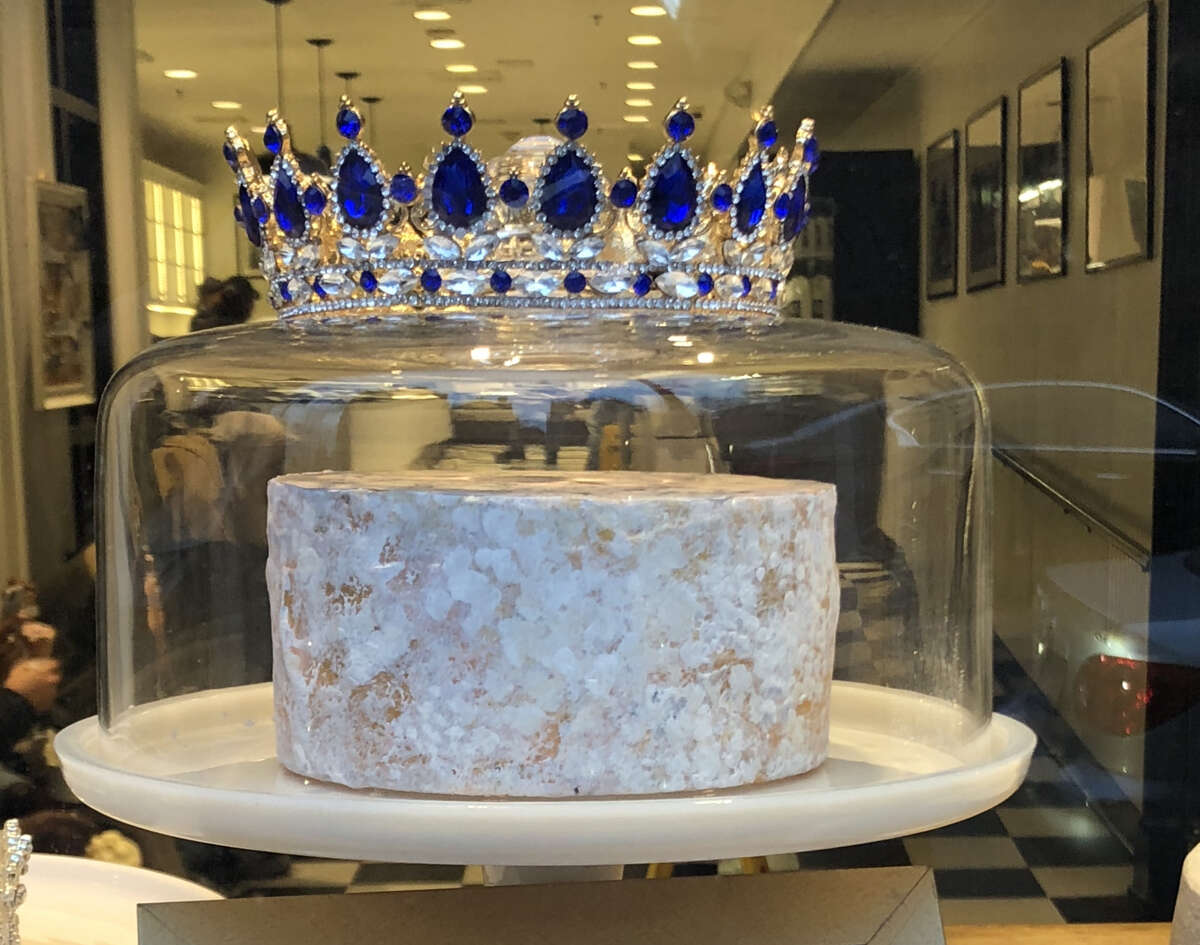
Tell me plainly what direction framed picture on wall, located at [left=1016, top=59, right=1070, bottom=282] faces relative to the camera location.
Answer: facing the viewer and to the left of the viewer

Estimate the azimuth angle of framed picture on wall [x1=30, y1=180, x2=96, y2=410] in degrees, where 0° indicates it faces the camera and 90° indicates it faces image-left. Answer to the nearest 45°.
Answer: approximately 315°

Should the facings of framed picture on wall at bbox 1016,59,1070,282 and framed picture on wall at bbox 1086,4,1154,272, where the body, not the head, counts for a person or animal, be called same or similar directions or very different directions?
same or similar directions

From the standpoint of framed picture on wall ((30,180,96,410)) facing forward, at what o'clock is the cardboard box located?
The cardboard box is roughly at 1 o'clock from the framed picture on wall.

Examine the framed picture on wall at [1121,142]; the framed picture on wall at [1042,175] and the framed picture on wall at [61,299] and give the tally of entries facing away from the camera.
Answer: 0

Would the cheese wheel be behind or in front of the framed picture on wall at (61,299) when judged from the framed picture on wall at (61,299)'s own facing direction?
in front

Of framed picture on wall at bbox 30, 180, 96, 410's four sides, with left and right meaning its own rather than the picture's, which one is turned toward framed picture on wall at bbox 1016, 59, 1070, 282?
front

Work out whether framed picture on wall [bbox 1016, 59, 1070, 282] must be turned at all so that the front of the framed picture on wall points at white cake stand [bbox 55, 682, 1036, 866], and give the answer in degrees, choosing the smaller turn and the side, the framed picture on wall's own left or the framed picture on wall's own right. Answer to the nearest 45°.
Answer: approximately 45° to the framed picture on wall's own left

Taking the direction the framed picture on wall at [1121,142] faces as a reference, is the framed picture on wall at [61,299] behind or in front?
in front

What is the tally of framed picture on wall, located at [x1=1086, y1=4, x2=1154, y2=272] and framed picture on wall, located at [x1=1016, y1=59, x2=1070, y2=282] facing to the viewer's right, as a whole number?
0

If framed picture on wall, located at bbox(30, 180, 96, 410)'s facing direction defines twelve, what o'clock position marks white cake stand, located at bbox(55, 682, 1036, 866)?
The white cake stand is roughly at 1 o'clock from the framed picture on wall.

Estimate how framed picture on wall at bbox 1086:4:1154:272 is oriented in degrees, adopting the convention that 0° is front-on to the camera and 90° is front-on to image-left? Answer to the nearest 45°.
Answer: approximately 45°
